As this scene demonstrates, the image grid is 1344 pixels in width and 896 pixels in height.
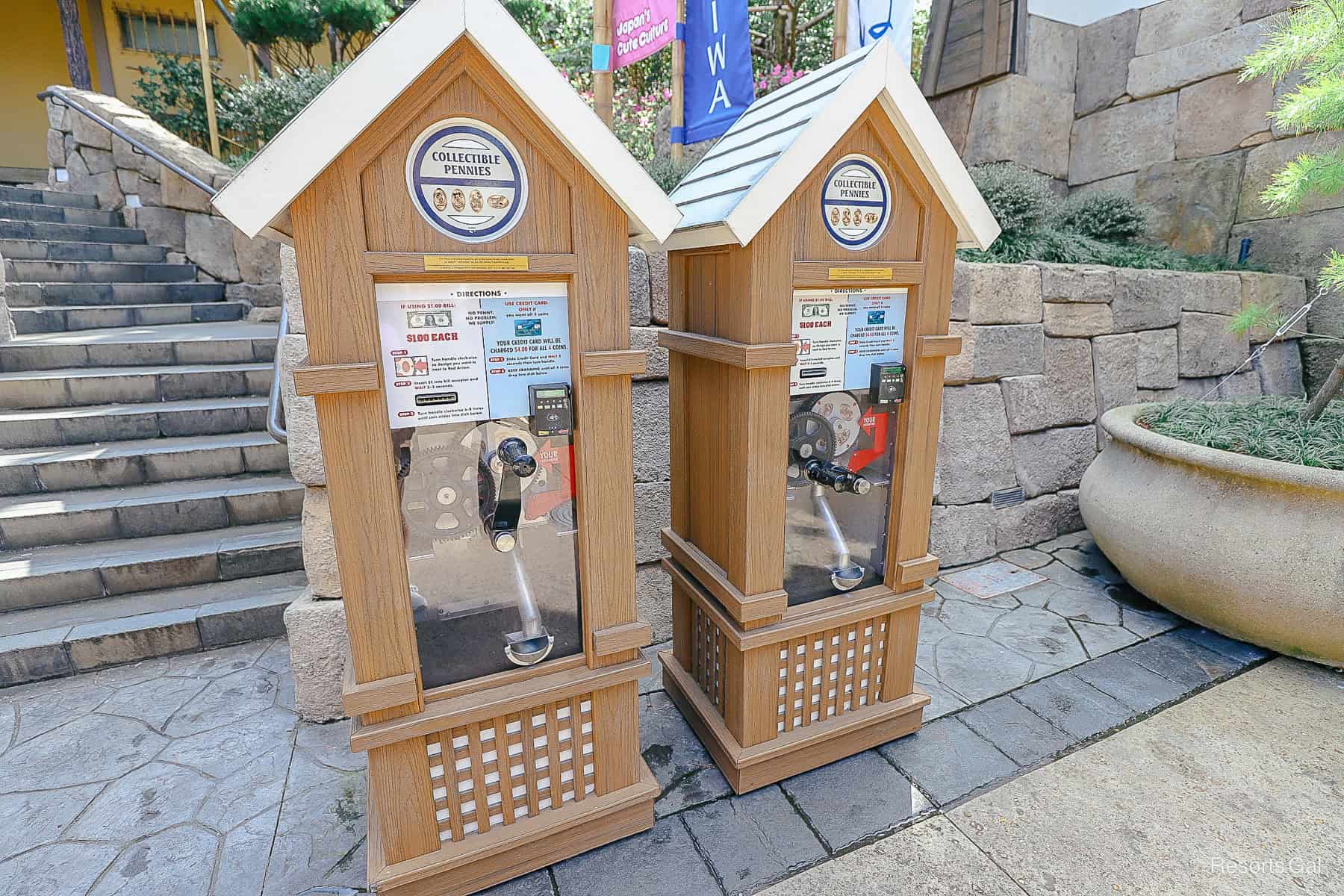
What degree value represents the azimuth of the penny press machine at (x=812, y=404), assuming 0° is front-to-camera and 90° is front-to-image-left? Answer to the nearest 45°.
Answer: approximately 315°

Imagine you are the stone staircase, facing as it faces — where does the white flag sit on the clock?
The white flag is roughly at 10 o'clock from the stone staircase.

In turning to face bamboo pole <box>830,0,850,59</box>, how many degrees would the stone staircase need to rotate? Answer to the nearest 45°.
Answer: approximately 45° to its left

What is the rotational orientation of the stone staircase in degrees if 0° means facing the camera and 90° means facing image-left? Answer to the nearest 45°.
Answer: approximately 0°

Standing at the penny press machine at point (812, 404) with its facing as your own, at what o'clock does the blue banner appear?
The blue banner is roughly at 7 o'clock from the penny press machine.

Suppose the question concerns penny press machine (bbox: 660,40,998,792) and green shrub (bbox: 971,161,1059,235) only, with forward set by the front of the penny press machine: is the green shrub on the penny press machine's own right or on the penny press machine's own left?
on the penny press machine's own left

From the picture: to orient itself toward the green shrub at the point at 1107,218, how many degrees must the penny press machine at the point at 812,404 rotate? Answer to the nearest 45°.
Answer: approximately 90° to its left

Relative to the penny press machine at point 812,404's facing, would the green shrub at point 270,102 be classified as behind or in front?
behind

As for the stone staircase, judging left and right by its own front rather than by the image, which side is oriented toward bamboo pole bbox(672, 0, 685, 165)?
left

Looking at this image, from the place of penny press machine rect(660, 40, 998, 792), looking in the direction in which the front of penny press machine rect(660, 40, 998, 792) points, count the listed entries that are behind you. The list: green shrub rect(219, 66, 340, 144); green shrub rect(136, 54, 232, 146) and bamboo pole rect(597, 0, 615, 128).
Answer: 3

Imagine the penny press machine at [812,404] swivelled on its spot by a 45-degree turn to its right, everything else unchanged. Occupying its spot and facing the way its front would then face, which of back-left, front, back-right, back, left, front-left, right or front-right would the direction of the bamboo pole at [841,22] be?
back
